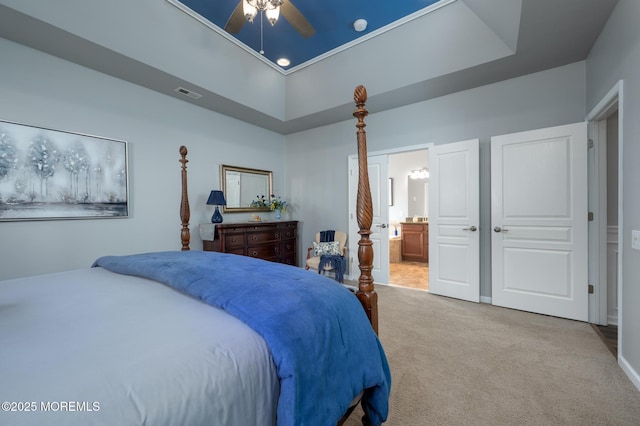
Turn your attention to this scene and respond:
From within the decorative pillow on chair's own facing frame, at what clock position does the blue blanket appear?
The blue blanket is roughly at 12 o'clock from the decorative pillow on chair.

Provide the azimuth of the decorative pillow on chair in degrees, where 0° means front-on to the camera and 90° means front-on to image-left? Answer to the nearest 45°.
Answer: approximately 0°

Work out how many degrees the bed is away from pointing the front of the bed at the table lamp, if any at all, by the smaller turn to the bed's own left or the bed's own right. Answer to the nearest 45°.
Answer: approximately 45° to the bed's own left

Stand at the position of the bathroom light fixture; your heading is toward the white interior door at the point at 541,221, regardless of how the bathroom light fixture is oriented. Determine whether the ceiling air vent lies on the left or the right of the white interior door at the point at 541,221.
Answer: right

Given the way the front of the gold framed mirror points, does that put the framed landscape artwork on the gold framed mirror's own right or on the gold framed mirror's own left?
on the gold framed mirror's own right

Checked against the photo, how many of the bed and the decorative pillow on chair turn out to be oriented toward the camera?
1

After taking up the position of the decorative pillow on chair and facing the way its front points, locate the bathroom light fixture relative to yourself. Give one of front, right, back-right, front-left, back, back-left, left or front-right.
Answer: back-left

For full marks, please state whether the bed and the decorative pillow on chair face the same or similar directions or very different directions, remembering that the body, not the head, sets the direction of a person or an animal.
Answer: very different directions

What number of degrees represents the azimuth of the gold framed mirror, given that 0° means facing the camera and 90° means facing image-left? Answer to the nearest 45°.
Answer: approximately 315°

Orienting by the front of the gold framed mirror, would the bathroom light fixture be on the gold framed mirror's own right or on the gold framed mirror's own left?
on the gold framed mirror's own left

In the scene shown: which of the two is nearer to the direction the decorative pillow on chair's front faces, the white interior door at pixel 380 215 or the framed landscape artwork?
the framed landscape artwork

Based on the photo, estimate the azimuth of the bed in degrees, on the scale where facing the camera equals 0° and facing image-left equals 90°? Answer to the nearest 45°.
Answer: approximately 225°
